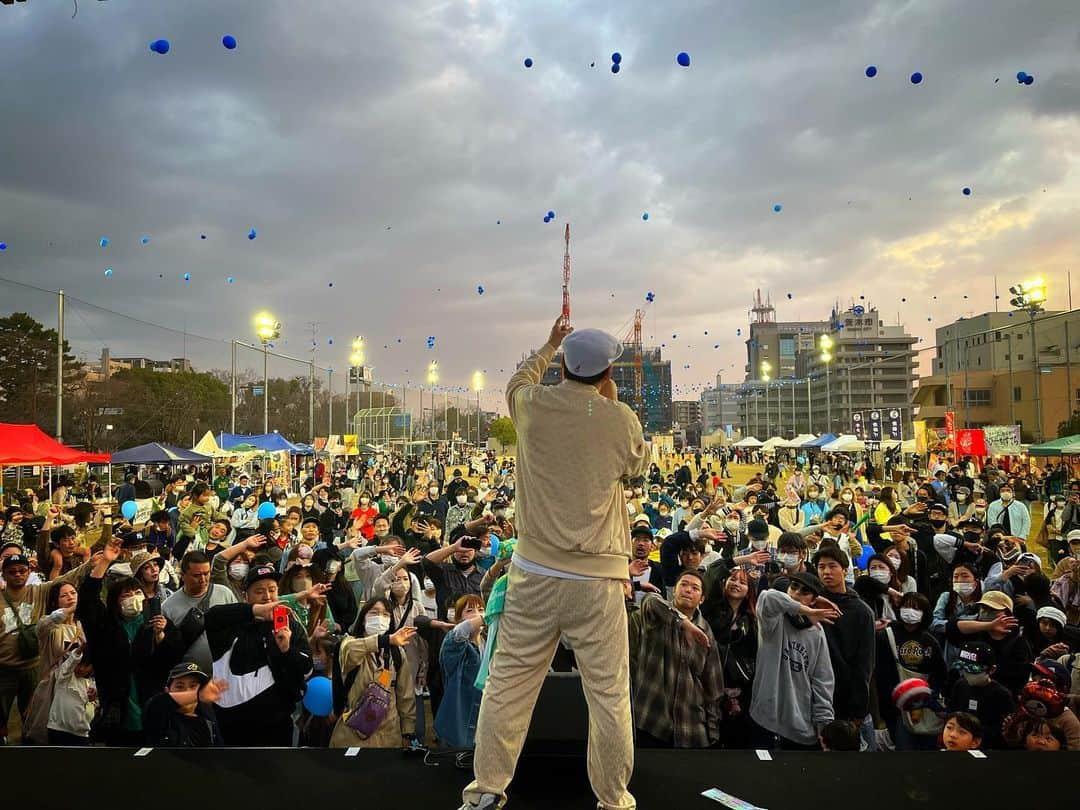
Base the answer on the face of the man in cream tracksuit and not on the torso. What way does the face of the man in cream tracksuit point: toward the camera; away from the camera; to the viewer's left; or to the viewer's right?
away from the camera

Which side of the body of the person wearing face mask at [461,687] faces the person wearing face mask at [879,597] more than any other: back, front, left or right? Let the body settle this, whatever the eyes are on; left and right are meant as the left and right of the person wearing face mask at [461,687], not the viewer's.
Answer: left

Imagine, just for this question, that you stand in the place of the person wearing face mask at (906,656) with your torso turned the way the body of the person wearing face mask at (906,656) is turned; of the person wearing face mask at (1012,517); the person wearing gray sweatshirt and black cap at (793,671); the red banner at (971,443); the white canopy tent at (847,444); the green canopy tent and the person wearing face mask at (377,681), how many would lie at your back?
4

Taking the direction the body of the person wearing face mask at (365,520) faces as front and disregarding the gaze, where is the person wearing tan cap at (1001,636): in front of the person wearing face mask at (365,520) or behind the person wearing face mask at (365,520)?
in front

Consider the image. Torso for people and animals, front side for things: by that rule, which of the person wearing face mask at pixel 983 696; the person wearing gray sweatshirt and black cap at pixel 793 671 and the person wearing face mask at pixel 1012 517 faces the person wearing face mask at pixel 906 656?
the person wearing face mask at pixel 1012 517

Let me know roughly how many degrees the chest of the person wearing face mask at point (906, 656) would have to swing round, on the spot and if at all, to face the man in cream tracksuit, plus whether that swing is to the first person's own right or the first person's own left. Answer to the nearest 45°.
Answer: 0° — they already face them

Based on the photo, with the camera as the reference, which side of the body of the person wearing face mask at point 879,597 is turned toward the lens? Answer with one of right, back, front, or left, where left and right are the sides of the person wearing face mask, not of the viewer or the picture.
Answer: front

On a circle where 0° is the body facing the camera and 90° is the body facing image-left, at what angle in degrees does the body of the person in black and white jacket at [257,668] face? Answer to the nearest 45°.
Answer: approximately 0°

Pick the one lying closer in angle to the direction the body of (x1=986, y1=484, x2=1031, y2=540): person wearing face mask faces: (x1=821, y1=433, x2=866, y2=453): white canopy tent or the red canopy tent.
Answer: the red canopy tent

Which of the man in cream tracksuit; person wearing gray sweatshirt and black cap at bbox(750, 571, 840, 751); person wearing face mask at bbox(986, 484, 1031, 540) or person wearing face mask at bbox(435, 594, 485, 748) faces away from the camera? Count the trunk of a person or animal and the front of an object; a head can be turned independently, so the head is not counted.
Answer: the man in cream tracksuit

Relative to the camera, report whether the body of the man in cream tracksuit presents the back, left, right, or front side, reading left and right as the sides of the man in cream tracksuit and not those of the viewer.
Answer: back
